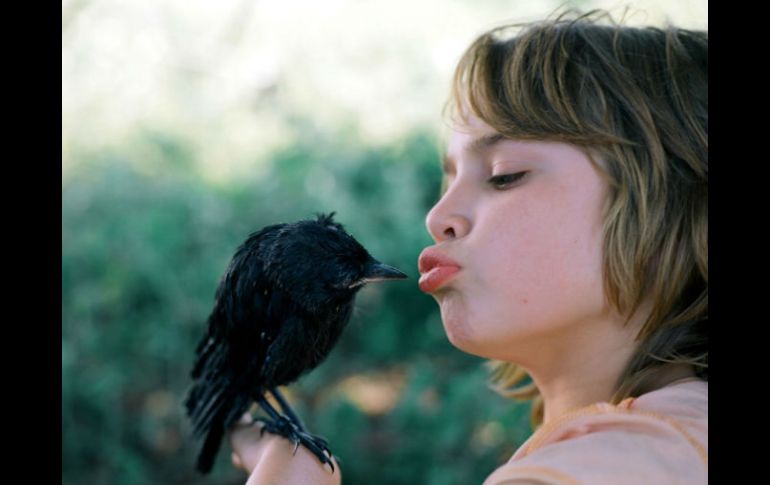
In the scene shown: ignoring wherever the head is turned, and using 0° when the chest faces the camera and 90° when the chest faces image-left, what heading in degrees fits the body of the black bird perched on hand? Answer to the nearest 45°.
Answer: approximately 270°

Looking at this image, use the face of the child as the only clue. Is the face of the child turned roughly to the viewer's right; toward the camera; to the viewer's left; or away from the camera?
to the viewer's left

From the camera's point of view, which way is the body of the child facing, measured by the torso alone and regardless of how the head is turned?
to the viewer's left
